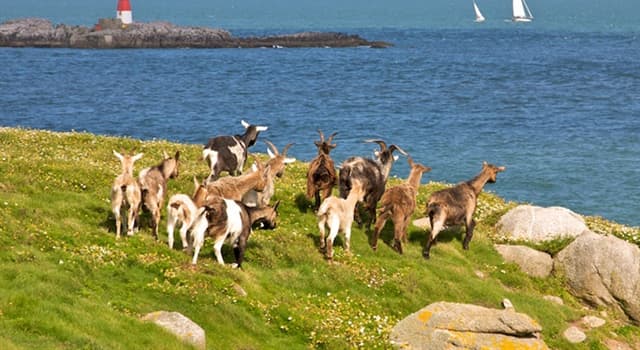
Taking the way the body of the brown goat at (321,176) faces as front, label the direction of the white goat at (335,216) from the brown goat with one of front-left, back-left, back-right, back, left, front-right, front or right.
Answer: back

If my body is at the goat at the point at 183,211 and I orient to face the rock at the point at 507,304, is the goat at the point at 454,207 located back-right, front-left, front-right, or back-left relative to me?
front-left

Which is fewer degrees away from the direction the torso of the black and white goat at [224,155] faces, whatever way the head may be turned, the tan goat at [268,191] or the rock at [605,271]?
the rock

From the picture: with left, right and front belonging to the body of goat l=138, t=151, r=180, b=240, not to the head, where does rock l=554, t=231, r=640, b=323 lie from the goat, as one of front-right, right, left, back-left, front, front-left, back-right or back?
front-right

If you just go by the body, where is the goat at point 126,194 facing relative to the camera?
away from the camera

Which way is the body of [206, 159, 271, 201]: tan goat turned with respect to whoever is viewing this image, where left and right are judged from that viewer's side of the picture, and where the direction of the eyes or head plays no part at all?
facing to the right of the viewer

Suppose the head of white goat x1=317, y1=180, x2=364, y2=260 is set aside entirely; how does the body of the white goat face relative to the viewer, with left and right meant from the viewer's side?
facing away from the viewer and to the right of the viewer

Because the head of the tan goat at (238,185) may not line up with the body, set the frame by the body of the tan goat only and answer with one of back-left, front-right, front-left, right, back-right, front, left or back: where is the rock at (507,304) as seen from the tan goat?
front

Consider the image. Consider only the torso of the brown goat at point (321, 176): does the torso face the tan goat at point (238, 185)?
no

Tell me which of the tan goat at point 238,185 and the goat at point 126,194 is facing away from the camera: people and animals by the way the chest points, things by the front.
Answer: the goat

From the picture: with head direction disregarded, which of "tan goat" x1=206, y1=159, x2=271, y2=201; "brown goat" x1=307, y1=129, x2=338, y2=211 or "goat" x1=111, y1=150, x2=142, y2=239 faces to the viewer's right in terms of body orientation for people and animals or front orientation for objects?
the tan goat

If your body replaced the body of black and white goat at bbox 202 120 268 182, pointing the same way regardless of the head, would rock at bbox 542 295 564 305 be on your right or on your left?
on your right

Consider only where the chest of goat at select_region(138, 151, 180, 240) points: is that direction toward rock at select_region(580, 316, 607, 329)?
no

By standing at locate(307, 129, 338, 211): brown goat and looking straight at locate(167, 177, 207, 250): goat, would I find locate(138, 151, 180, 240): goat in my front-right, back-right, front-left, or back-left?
front-right
